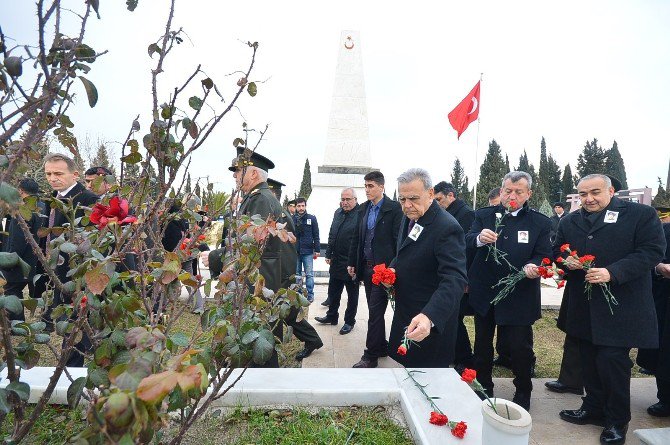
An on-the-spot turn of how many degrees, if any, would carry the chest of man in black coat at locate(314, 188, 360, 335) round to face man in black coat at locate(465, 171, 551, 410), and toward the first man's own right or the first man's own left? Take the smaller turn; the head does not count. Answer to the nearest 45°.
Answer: approximately 90° to the first man's own left

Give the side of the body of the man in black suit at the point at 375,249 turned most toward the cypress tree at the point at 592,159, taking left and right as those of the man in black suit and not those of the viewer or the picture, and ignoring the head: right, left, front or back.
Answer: back

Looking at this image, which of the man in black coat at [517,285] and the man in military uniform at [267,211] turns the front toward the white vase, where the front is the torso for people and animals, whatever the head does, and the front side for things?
the man in black coat

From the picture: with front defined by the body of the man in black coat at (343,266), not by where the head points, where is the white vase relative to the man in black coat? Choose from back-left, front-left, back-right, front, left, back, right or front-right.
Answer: front-left

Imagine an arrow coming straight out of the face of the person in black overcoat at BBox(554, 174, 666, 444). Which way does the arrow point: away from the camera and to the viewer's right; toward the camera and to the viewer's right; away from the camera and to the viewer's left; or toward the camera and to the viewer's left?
toward the camera and to the viewer's left

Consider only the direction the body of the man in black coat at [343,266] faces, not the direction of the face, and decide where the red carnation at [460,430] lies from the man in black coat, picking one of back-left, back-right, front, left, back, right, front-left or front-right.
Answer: front-left

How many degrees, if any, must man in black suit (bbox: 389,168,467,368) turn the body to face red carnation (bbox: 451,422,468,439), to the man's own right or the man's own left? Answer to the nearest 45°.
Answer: approximately 45° to the man's own left

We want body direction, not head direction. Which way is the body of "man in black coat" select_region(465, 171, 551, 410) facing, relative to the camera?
toward the camera

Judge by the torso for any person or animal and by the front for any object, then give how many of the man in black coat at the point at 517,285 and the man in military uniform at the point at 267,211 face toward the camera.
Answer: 1

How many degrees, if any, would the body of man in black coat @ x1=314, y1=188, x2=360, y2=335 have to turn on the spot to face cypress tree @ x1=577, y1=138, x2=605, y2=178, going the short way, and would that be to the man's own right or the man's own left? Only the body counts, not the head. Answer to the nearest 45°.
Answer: approximately 180°

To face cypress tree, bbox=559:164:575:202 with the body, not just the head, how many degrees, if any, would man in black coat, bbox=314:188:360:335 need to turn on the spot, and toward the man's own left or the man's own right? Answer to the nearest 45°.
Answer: approximately 180°

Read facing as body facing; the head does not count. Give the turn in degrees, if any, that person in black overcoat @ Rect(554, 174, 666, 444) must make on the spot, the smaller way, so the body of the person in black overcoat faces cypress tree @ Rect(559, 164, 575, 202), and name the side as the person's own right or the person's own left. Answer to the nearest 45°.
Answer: approximately 135° to the person's own right
